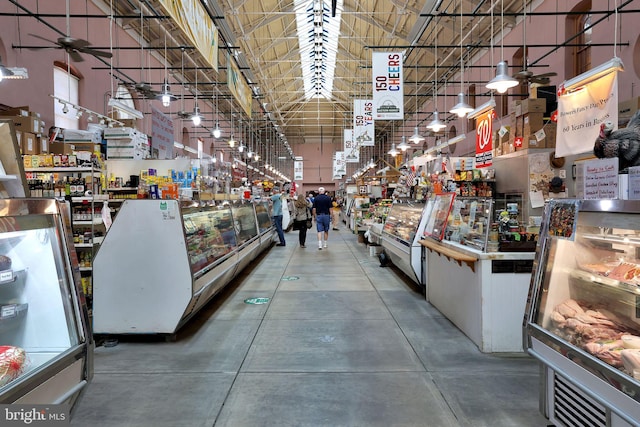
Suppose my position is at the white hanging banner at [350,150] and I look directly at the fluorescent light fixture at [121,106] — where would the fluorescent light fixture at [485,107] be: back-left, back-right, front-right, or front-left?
front-left

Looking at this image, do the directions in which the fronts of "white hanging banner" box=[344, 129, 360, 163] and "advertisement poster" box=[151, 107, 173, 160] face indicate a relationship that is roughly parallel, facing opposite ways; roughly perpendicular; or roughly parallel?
roughly perpendicular

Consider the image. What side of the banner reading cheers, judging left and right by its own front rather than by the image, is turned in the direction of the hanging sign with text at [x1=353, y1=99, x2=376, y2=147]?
back

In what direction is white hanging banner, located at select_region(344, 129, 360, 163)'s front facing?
toward the camera

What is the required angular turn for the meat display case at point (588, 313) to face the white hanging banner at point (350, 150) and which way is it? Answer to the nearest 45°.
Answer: approximately 90° to its right

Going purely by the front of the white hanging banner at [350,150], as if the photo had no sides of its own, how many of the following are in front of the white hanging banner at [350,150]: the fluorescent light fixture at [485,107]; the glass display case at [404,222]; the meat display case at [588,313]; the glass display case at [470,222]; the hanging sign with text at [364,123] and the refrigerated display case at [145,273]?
6

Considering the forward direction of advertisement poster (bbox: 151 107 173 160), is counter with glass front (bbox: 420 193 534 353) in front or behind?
in front

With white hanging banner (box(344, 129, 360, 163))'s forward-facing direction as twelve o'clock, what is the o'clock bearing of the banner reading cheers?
The banner reading cheers is roughly at 12 o'clock from the white hanging banner.

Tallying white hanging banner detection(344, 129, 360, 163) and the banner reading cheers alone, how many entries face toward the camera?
2

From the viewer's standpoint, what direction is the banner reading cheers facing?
toward the camera

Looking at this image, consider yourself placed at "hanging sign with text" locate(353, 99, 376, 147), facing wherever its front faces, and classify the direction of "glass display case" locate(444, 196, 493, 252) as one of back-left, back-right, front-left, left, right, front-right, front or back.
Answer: front

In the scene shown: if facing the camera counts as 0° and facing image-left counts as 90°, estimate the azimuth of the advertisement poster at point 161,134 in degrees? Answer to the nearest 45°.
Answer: approximately 315°

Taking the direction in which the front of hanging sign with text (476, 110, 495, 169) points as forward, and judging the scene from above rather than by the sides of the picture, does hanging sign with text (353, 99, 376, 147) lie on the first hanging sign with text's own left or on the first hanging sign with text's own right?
on the first hanging sign with text's own right

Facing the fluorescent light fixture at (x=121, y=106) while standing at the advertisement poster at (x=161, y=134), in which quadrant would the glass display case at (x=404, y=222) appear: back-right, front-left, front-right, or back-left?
back-left
